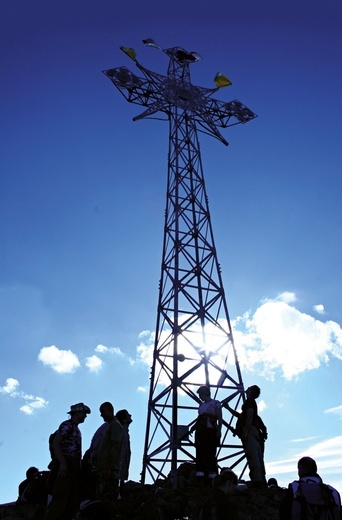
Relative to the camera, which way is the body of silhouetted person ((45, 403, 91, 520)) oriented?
to the viewer's right

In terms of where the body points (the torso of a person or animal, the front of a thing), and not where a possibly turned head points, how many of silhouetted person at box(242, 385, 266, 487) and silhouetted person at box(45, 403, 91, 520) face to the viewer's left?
1

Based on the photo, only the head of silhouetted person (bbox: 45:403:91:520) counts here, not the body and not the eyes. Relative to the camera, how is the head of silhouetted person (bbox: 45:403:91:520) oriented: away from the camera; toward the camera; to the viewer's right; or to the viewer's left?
to the viewer's right

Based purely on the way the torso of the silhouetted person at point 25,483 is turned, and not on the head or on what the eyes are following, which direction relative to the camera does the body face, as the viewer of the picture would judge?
to the viewer's right

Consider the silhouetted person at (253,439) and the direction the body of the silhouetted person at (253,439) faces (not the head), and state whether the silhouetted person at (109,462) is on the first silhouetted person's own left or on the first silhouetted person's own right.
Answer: on the first silhouetted person's own left

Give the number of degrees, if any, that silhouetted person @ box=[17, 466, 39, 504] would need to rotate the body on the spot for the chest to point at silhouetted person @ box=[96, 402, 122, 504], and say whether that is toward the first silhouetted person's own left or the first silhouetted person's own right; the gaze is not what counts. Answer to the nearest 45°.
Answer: approximately 45° to the first silhouetted person's own right

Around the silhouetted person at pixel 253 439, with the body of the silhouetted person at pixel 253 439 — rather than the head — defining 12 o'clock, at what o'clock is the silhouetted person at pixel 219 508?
the silhouetted person at pixel 219 508 is roughly at 9 o'clock from the silhouetted person at pixel 253 439.

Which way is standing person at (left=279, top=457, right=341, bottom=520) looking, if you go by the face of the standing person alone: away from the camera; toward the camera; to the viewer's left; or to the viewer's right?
away from the camera

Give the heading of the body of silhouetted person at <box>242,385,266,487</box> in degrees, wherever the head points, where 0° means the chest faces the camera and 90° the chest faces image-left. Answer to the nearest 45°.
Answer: approximately 90°
